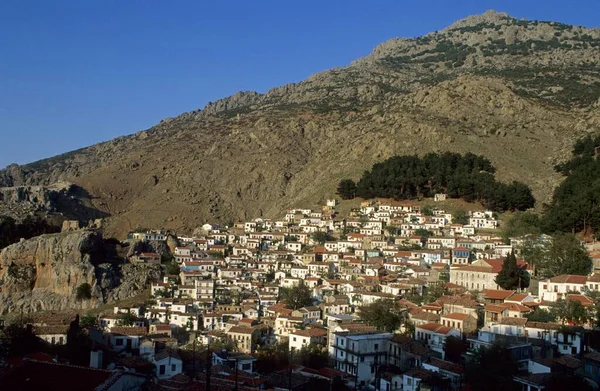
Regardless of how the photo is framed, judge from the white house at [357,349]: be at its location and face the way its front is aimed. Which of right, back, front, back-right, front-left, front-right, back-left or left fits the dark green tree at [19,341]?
front-right

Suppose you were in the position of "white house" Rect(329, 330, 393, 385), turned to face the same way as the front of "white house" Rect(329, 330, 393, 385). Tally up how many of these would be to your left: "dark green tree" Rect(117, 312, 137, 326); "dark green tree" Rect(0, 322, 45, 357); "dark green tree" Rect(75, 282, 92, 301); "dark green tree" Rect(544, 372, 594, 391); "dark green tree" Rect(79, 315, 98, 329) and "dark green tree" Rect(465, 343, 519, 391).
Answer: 2

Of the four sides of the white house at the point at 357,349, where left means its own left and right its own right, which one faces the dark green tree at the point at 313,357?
right

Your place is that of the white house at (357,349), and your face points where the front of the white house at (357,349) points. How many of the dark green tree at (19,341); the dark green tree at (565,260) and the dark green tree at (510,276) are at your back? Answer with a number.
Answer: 2

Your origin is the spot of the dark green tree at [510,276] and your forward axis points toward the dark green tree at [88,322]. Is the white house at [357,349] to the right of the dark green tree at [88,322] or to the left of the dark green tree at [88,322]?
left

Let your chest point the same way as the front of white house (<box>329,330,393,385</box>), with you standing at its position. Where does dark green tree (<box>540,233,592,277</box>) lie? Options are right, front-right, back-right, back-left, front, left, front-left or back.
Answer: back

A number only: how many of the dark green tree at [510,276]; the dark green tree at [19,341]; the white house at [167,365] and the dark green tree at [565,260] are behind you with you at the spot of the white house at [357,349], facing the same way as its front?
2

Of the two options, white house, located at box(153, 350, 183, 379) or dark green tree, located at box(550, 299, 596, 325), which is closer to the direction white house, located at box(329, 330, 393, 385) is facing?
the white house

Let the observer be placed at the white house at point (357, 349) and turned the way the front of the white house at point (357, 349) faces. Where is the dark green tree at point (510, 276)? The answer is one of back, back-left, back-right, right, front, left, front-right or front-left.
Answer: back

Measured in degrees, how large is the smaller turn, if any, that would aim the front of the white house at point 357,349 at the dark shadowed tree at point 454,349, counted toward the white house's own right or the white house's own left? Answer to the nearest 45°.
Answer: approximately 135° to the white house's own left

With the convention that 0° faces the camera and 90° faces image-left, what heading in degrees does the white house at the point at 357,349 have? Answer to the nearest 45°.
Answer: approximately 45°

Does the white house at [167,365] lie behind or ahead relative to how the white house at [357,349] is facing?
ahead

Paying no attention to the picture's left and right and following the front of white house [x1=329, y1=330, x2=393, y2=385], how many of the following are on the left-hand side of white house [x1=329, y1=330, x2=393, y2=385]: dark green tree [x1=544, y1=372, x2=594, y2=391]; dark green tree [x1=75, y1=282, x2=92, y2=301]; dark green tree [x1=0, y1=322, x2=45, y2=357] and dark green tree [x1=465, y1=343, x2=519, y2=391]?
2

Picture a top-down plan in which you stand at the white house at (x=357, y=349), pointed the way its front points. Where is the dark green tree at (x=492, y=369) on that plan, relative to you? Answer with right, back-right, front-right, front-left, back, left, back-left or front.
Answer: left

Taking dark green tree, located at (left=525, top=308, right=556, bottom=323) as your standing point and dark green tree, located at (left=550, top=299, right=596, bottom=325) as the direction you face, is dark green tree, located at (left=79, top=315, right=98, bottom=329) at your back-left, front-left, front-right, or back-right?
back-right
